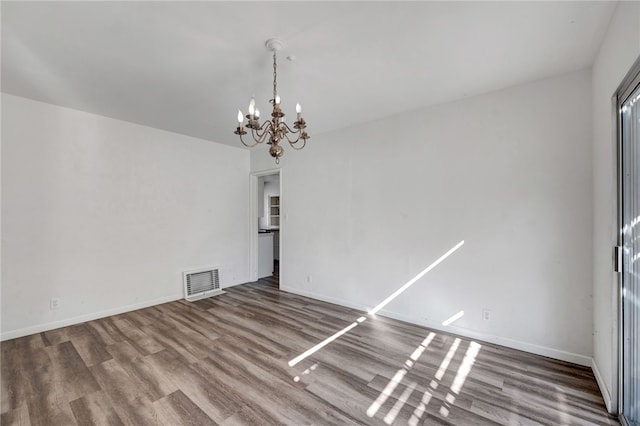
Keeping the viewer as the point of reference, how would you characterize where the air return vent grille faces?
facing the viewer and to the right of the viewer
